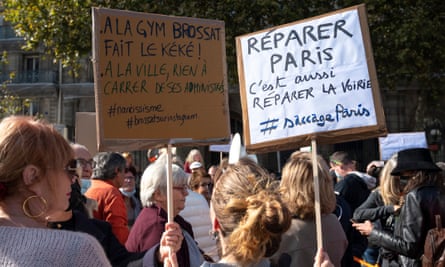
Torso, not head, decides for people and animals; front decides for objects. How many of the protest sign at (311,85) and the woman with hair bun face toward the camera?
1

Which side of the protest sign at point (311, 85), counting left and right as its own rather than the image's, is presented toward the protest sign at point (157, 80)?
right

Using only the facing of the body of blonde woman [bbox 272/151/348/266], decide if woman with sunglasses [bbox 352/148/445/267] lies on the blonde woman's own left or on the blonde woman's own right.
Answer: on the blonde woman's own right

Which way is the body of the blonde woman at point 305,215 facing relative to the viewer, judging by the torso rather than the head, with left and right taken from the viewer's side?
facing away from the viewer

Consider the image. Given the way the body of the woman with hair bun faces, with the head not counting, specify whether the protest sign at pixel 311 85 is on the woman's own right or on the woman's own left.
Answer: on the woman's own right

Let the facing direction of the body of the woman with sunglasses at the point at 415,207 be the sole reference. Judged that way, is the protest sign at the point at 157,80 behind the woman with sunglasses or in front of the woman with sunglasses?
in front

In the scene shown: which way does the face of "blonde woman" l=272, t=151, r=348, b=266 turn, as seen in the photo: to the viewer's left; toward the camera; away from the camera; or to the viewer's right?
away from the camera

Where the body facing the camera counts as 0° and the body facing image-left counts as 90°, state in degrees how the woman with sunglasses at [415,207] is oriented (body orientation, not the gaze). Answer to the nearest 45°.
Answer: approximately 90°
